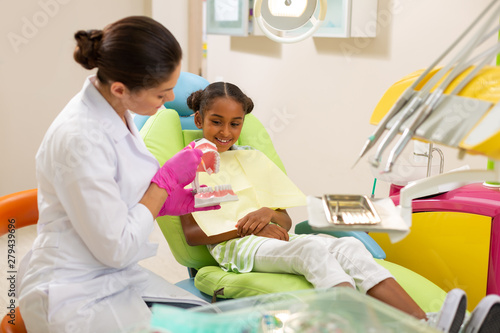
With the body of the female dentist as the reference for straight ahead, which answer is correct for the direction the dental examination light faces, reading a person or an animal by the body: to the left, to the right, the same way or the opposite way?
to the right

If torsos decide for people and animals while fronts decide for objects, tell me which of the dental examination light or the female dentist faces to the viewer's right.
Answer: the female dentist

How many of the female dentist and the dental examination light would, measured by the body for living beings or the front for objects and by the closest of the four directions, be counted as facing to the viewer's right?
1

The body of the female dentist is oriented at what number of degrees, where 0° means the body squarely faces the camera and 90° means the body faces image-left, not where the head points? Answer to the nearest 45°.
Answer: approximately 270°

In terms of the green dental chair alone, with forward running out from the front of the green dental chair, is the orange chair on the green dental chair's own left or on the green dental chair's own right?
on the green dental chair's own right

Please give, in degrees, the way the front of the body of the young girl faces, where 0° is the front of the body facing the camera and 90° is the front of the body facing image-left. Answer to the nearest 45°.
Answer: approximately 315°

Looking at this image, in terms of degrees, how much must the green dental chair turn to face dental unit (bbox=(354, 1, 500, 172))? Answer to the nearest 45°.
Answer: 0° — it already faces it

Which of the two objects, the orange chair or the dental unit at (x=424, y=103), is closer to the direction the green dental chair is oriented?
the dental unit

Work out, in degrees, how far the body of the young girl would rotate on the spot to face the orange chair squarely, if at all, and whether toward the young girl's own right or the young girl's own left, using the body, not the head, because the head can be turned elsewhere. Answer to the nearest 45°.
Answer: approximately 135° to the young girl's own right
